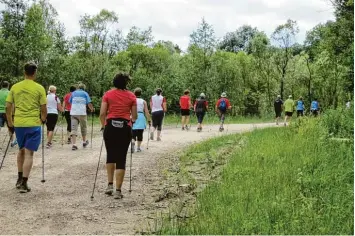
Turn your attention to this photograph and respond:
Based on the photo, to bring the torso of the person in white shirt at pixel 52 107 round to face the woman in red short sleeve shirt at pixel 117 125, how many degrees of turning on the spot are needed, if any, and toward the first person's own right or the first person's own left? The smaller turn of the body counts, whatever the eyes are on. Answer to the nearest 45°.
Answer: approximately 135° to the first person's own right

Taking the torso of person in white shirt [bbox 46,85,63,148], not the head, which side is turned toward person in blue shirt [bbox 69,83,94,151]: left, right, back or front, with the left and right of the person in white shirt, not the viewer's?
right

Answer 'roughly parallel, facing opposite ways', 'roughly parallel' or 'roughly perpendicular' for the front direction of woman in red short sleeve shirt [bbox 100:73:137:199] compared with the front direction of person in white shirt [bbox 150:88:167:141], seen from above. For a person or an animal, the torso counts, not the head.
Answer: roughly parallel

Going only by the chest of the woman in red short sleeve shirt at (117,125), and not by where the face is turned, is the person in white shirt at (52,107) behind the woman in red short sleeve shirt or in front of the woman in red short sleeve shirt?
in front

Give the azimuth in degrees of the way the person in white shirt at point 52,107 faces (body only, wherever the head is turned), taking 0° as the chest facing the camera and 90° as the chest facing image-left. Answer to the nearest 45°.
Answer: approximately 225°

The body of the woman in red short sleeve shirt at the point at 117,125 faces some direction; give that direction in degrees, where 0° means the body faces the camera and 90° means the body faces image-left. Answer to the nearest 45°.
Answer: approximately 180°

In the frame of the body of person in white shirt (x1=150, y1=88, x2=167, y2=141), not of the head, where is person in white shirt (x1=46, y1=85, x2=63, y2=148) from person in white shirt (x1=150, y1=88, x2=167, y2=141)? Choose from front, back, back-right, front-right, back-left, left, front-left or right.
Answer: back-left

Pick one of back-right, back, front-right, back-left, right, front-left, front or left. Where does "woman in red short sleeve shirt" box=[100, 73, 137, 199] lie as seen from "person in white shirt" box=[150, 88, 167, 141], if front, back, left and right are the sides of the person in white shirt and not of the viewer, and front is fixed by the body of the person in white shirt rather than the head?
back

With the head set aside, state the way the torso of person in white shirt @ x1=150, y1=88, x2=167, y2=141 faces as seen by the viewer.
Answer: away from the camera

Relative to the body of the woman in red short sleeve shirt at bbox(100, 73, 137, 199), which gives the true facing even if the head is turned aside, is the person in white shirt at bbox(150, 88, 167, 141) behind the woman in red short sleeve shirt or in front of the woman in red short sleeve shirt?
in front

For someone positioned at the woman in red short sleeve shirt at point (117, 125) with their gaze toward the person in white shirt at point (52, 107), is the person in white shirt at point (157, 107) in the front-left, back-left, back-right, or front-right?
front-right

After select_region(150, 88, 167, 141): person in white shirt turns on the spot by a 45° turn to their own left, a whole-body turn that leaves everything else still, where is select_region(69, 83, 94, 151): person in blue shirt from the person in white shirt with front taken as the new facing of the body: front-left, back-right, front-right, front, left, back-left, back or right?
left

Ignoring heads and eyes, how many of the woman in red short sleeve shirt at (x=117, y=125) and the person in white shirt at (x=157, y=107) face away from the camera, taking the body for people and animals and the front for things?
2

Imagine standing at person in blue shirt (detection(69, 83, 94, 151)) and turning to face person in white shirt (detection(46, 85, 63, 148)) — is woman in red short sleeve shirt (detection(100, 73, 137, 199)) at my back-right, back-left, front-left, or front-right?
back-left

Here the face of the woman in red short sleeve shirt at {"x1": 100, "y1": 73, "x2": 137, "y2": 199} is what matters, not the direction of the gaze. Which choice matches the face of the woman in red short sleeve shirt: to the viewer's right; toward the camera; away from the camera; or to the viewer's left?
away from the camera
